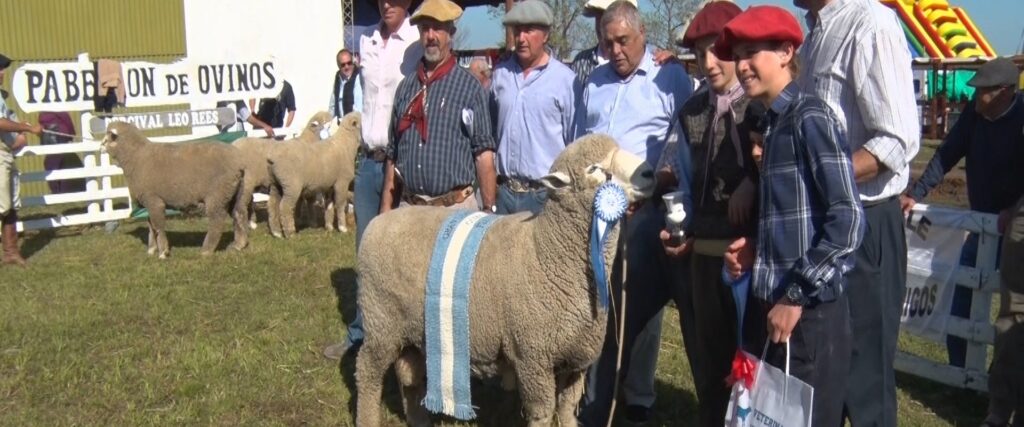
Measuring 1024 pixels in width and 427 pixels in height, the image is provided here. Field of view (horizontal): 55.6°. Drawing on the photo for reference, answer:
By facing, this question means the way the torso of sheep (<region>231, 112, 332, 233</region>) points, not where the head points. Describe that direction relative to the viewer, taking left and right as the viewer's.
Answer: facing to the right of the viewer

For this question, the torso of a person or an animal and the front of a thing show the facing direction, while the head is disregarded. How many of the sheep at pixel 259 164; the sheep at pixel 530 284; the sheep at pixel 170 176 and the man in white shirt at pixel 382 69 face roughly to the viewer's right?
2

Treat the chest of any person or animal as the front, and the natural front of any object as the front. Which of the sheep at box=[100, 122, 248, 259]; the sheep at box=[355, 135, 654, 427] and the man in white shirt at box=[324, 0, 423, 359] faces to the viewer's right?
the sheep at box=[355, 135, 654, 427]

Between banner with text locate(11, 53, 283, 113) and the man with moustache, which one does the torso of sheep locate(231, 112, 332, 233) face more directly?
the man with moustache

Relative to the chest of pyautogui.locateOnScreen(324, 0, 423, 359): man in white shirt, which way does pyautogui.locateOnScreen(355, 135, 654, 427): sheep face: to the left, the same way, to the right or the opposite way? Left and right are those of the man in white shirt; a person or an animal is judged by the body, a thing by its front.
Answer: to the left

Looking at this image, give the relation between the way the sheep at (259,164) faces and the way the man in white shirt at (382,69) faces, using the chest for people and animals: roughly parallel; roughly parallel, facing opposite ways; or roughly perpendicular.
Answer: roughly perpendicular

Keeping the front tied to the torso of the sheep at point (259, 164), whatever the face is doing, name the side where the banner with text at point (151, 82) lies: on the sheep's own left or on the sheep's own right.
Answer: on the sheep's own left

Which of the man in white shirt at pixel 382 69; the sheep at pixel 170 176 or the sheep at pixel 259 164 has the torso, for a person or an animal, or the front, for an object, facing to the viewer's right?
the sheep at pixel 259 164

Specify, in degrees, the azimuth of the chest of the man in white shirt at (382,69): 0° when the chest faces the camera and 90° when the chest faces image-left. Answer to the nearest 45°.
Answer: approximately 0°

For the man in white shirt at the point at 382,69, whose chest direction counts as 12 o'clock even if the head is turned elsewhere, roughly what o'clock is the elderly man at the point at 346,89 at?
The elderly man is roughly at 6 o'clock from the man in white shirt.

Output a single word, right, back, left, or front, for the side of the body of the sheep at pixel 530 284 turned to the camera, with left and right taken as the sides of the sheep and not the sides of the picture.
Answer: right

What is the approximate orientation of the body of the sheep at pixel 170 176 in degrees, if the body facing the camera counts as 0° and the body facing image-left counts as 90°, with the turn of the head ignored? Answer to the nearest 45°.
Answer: approximately 90°

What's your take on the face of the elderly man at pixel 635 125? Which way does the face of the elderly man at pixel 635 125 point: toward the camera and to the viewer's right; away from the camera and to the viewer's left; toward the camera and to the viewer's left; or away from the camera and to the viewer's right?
toward the camera and to the viewer's left

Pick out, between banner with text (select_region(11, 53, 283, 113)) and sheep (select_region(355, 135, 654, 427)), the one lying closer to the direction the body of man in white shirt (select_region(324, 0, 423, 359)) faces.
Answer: the sheep
